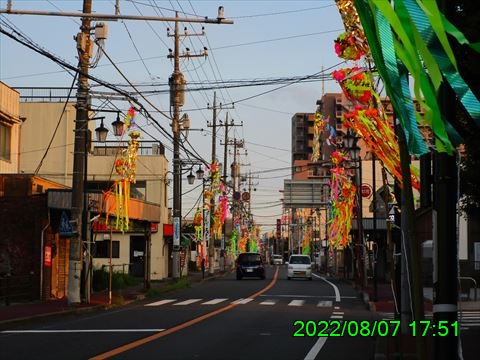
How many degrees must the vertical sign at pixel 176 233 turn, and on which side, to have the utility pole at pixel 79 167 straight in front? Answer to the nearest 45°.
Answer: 0° — it already faces it

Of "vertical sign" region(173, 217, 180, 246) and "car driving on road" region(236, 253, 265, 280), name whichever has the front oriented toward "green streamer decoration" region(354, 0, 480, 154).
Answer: the vertical sign

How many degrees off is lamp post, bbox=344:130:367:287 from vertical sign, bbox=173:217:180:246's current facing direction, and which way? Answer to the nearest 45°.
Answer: approximately 45° to its left

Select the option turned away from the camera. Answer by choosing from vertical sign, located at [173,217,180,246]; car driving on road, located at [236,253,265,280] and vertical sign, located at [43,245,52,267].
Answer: the car driving on road

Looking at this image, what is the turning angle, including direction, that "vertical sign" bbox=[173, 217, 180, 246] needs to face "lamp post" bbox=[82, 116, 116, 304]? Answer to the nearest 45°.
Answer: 0° — it already faces it

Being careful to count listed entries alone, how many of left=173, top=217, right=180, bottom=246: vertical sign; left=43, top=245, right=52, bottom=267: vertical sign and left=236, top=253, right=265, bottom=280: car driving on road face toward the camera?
2

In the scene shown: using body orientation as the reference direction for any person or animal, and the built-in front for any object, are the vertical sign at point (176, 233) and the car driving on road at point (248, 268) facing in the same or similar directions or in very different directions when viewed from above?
very different directions

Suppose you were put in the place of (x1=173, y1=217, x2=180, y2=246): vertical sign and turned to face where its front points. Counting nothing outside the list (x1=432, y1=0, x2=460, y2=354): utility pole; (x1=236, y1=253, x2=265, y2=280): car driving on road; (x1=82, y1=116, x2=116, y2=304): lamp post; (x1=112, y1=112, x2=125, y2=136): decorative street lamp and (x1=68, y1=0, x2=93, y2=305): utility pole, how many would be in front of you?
4

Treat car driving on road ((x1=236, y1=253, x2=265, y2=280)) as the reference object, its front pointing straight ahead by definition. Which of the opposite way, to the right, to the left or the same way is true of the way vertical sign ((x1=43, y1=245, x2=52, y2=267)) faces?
the opposite way

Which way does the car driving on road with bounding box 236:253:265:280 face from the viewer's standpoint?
away from the camera

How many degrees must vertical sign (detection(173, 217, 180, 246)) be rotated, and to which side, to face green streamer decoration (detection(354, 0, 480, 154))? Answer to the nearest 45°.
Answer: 0° — it already faces it
